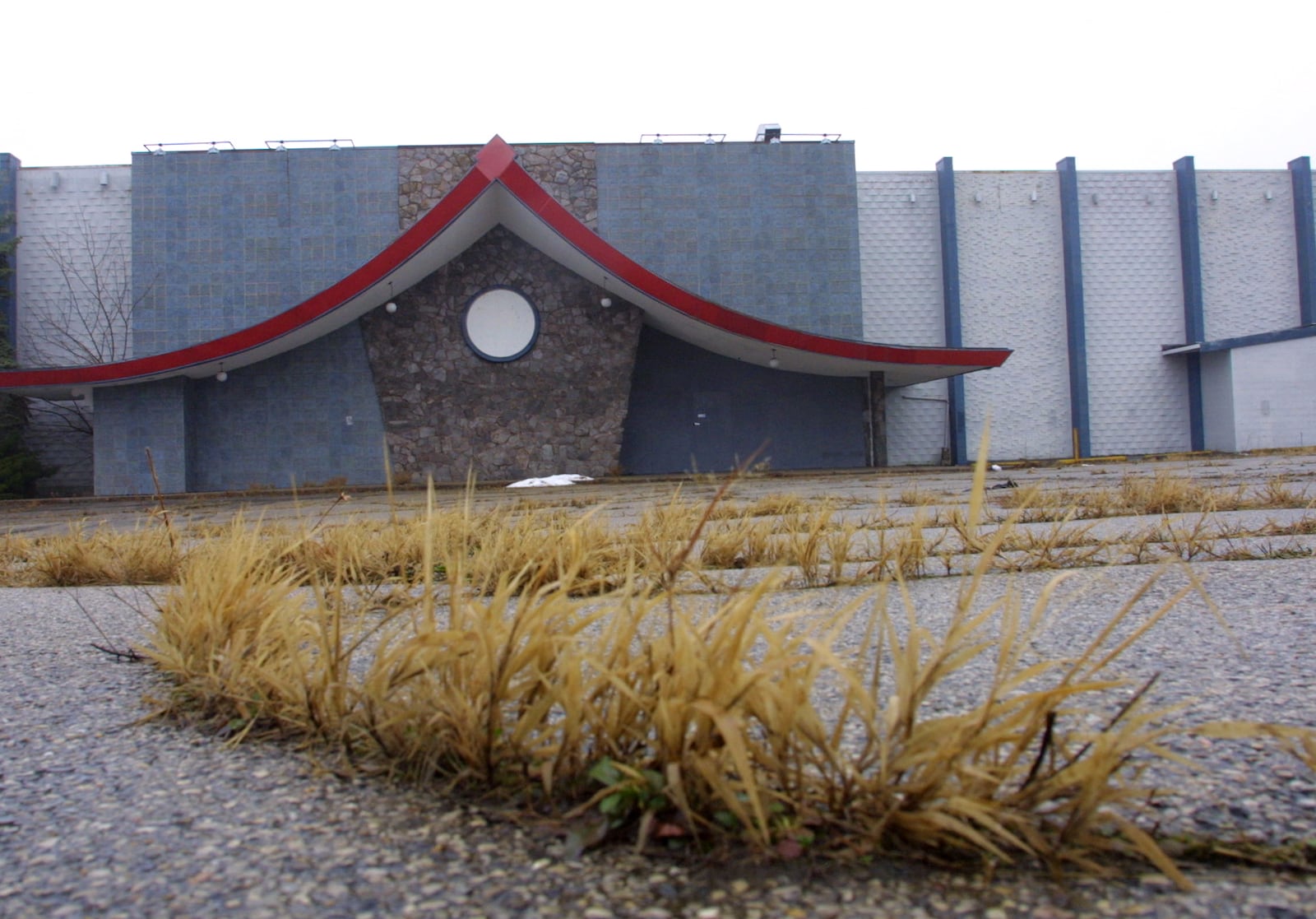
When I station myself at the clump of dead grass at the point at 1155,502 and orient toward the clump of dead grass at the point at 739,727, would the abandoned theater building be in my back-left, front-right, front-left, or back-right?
back-right

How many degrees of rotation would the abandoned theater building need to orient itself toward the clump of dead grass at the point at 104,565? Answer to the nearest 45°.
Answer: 0° — it already faces it

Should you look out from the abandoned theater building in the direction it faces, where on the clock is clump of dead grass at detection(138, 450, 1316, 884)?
The clump of dead grass is roughly at 12 o'clock from the abandoned theater building.

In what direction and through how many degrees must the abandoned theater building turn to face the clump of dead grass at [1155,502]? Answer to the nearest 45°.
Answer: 0° — it already faces it

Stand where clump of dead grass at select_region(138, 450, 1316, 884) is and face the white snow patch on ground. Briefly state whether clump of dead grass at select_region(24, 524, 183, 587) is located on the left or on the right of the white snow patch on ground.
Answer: left

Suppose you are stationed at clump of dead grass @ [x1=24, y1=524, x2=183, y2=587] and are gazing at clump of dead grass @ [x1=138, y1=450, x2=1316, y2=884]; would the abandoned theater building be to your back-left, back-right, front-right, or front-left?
back-left

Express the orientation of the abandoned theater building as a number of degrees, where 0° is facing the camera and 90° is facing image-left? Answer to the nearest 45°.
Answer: approximately 0°
